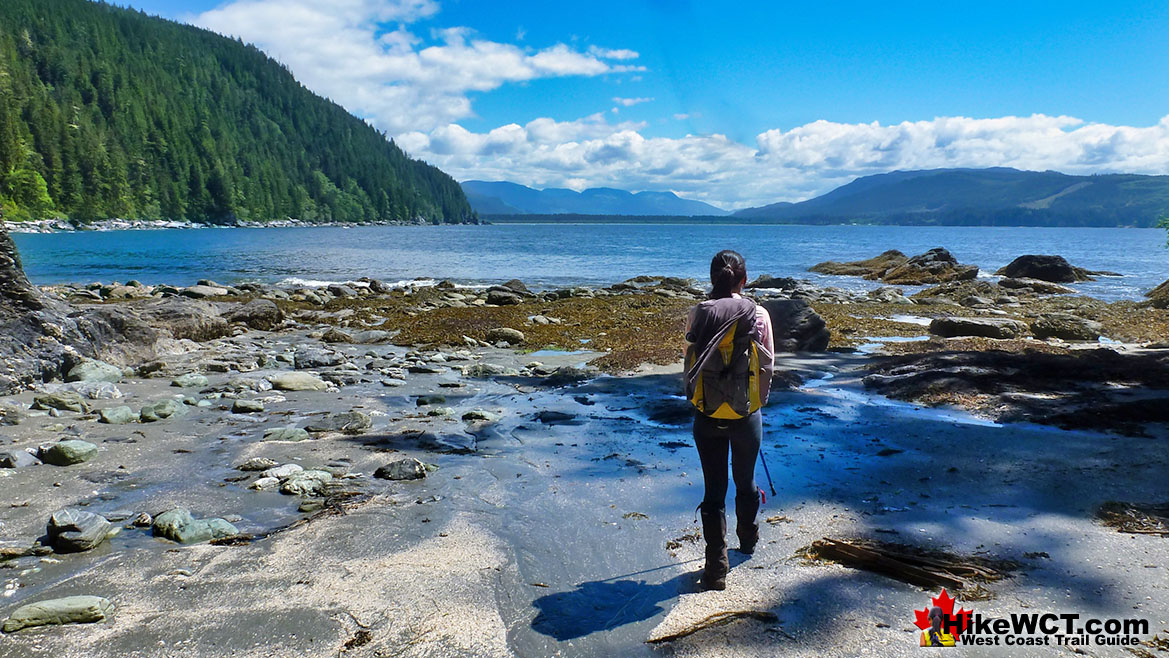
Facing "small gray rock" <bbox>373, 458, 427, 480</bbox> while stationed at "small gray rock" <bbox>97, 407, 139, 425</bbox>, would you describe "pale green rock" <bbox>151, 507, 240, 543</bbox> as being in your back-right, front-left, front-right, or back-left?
front-right

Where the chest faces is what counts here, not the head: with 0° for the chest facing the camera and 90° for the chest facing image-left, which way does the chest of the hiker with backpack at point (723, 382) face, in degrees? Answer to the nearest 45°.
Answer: approximately 180°

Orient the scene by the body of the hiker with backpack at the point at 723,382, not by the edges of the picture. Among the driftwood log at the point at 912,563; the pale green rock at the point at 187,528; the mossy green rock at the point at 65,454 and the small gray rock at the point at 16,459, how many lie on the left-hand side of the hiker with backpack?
3

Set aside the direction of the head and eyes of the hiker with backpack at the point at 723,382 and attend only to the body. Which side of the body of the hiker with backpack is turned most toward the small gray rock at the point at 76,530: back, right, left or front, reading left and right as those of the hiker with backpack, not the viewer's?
left

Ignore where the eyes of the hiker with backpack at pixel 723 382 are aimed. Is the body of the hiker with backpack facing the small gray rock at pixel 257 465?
no

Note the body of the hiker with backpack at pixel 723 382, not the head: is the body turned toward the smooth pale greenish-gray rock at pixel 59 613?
no

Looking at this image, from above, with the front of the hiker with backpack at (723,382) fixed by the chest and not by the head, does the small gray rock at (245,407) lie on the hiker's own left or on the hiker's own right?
on the hiker's own left

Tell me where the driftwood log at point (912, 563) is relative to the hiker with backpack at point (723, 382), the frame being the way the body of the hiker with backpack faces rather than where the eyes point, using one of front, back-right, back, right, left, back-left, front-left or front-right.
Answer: right

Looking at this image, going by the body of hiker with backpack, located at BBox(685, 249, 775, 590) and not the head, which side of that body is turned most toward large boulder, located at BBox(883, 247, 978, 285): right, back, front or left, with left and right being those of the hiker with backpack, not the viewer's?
front

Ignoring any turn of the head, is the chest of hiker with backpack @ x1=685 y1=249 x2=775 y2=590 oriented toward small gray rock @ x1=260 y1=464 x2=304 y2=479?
no

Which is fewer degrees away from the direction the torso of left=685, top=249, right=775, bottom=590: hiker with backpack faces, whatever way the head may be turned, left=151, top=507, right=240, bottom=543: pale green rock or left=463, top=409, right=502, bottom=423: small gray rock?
the small gray rock

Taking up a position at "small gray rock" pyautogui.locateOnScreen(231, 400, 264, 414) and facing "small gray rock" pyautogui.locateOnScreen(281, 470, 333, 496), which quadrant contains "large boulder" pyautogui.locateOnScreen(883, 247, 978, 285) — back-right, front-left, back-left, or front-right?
back-left

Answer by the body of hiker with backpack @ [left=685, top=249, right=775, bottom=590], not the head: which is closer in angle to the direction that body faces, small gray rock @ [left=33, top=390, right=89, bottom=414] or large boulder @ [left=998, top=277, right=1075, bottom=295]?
the large boulder

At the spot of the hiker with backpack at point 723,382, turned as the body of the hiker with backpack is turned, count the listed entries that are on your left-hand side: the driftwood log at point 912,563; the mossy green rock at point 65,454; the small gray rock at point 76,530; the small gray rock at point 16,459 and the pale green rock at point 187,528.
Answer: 4

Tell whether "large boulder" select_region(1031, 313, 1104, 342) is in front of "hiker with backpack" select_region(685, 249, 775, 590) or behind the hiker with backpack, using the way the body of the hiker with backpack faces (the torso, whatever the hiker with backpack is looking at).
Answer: in front

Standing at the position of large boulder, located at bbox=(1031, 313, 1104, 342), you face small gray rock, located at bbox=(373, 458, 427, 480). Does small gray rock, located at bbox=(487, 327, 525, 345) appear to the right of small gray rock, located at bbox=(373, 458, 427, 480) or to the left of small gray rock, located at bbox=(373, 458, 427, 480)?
right

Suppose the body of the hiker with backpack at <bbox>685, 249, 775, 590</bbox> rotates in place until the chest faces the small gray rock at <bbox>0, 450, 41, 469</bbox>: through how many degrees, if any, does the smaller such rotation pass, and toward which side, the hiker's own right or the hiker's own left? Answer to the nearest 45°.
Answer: approximately 90° to the hiker's own left

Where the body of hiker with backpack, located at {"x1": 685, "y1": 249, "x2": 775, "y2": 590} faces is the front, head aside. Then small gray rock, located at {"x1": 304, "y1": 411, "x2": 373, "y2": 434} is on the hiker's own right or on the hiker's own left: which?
on the hiker's own left
